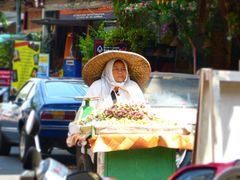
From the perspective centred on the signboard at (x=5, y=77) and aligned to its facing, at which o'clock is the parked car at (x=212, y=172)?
The parked car is roughly at 12 o'clock from the signboard.

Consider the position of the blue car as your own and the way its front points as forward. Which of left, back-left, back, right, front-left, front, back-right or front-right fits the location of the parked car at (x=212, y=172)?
back-left

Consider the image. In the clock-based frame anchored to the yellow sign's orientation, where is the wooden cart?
The wooden cart is roughly at 12 o'clock from the yellow sign.

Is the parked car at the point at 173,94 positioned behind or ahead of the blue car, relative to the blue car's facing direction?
behind

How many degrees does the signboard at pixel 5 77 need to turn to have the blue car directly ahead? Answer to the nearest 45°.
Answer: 0° — it already faces it

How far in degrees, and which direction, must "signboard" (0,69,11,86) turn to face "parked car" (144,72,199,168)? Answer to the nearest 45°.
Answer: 0° — it already faces it

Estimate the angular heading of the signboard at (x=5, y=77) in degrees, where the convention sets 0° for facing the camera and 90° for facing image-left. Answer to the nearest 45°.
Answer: approximately 0°

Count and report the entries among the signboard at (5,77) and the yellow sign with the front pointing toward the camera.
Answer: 2

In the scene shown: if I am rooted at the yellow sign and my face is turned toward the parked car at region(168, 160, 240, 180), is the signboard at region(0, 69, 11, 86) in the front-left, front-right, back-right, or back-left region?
back-right
